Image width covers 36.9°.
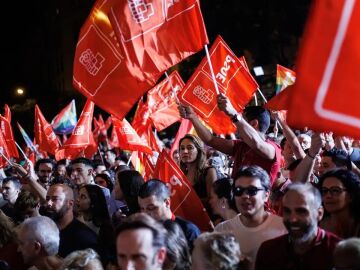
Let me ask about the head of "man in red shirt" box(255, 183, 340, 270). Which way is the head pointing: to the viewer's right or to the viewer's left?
to the viewer's left

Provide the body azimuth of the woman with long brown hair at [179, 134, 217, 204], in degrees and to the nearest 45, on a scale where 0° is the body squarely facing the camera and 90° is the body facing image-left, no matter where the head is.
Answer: approximately 45°

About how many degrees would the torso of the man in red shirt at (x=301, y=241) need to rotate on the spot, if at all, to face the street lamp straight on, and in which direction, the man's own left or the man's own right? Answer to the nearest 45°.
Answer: approximately 90° to the man's own right

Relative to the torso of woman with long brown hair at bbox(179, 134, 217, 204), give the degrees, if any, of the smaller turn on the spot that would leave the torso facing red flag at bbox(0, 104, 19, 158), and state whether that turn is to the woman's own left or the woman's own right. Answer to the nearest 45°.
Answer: approximately 90° to the woman's own right

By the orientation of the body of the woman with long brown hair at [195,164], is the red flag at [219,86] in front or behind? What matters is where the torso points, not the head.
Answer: behind

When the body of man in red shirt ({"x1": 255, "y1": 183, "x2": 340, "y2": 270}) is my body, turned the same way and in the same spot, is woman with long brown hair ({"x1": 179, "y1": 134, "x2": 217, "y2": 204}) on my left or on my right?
on my right

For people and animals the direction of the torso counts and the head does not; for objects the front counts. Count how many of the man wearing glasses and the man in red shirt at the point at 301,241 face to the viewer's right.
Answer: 0

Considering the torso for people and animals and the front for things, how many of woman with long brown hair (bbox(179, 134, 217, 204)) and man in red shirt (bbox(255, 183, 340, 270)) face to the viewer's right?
0

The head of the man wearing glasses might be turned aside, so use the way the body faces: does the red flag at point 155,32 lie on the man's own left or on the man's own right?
on the man's own right

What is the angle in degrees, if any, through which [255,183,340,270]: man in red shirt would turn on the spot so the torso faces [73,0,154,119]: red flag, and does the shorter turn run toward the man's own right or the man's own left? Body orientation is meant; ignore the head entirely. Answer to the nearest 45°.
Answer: approximately 90° to the man's own right

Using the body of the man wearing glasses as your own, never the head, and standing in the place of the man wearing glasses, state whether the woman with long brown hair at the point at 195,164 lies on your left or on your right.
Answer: on your right
